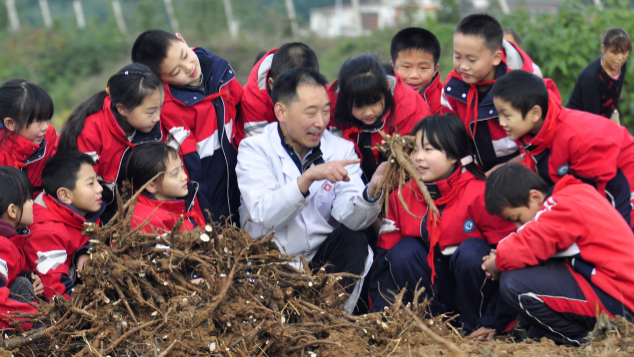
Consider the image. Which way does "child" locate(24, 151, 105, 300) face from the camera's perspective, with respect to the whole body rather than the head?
to the viewer's right

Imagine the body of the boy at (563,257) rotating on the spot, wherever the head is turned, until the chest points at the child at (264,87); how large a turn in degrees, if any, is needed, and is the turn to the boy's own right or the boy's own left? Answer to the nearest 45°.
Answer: approximately 45° to the boy's own right

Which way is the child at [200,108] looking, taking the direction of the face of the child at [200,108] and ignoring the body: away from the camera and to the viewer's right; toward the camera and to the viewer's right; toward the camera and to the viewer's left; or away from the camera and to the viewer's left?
toward the camera and to the viewer's right

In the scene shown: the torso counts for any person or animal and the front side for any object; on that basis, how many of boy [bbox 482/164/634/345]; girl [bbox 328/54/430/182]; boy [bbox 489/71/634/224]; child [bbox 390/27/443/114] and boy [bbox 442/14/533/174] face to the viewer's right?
0

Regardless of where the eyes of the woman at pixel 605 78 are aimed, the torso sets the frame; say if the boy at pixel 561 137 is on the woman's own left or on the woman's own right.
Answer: on the woman's own right

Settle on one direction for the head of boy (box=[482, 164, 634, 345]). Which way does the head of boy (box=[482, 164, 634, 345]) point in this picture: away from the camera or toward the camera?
toward the camera

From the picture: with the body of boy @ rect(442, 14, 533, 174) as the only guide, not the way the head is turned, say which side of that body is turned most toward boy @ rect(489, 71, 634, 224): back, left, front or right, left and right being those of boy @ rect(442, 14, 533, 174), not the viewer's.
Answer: left

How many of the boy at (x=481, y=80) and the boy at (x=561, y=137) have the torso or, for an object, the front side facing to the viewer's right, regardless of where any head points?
0

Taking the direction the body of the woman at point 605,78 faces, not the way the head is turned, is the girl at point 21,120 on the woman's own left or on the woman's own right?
on the woman's own right

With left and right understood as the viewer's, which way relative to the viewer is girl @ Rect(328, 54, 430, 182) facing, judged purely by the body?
facing the viewer

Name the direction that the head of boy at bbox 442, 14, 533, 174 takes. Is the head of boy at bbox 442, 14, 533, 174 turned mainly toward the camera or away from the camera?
toward the camera

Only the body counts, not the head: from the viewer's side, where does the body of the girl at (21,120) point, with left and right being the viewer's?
facing the viewer and to the right of the viewer
